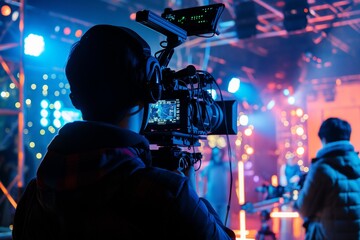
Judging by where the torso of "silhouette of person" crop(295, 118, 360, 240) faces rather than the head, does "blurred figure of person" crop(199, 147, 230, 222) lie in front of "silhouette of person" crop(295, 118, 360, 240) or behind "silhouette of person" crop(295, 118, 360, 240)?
in front

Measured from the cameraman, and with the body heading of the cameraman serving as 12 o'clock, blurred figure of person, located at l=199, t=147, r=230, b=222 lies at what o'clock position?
The blurred figure of person is roughly at 11 o'clock from the cameraman.

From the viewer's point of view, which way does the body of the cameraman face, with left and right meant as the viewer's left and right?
facing away from the viewer and to the right of the viewer

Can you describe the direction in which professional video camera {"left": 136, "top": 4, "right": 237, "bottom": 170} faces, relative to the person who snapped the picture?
facing away from the viewer and to the right of the viewer

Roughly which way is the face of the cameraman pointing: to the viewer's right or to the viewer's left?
to the viewer's right

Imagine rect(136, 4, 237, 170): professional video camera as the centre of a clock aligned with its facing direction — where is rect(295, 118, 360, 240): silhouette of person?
The silhouette of person is roughly at 12 o'clock from the professional video camera.

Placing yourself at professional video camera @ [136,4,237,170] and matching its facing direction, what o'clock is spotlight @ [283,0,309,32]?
The spotlight is roughly at 11 o'clock from the professional video camera.

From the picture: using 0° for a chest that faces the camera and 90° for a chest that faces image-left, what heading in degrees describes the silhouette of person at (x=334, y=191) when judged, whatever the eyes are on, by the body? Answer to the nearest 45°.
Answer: approximately 135°

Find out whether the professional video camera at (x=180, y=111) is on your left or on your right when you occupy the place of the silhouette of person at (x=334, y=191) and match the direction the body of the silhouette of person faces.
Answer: on your left
